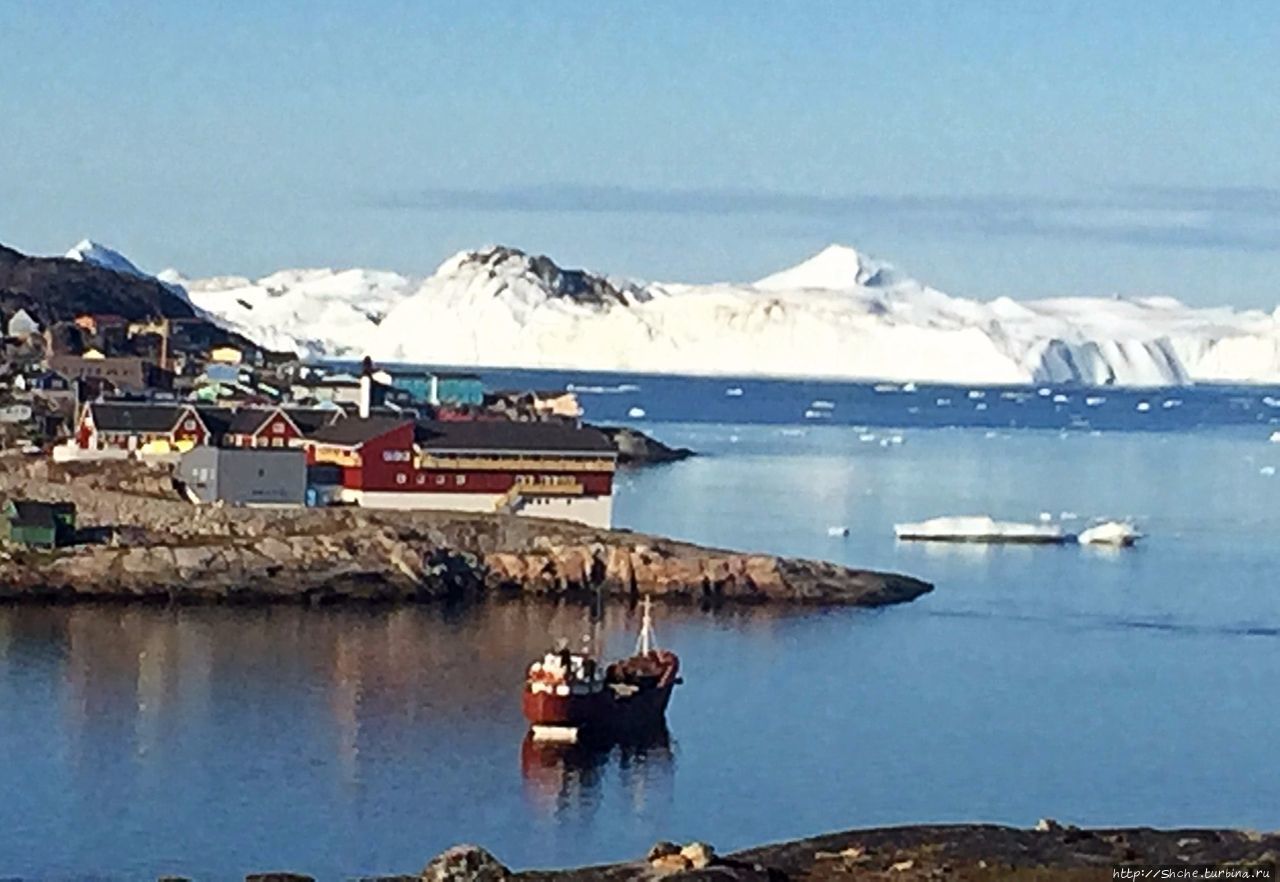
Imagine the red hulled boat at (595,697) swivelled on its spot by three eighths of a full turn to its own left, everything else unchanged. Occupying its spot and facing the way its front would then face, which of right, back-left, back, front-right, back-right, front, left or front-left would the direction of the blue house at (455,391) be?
right

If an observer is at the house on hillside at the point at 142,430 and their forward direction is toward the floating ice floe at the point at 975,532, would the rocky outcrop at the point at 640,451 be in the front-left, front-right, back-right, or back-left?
front-left

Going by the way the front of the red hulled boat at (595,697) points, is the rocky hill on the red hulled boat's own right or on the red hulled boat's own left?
on the red hulled boat's own left

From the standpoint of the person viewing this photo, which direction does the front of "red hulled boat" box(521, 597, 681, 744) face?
facing away from the viewer and to the right of the viewer

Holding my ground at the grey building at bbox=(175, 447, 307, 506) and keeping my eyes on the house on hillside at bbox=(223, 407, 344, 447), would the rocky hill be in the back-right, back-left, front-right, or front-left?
front-left

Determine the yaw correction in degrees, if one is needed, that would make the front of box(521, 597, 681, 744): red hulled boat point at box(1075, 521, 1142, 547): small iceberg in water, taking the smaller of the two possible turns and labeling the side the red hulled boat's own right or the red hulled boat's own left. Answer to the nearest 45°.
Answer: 0° — it already faces it

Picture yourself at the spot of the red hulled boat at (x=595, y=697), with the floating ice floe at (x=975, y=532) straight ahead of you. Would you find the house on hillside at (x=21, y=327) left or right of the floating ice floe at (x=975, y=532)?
left

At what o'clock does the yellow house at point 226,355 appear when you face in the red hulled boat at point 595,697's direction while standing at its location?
The yellow house is roughly at 10 o'clock from the red hulled boat.

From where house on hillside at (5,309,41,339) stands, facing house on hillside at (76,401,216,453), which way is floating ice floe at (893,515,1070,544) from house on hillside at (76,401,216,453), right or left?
left
